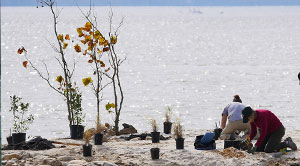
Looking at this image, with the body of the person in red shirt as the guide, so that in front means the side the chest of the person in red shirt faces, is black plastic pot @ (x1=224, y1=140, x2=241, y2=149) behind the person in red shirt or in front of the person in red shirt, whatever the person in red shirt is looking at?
in front

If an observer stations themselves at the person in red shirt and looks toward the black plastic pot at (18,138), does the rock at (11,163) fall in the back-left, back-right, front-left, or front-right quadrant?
front-left

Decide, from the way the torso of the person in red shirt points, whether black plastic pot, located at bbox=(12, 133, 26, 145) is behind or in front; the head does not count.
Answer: in front

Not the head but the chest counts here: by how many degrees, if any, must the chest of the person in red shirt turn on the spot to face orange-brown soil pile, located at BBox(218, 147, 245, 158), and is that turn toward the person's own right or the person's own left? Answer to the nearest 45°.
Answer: approximately 45° to the person's own left

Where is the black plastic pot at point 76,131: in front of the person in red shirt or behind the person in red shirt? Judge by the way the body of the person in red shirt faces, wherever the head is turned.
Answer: in front

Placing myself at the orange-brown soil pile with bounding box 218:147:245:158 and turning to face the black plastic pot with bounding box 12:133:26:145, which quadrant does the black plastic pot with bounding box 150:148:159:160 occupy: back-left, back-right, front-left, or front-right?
front-left

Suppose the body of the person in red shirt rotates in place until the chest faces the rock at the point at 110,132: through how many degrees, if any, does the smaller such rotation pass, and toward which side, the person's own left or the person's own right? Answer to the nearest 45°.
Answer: approximately 45° to the person's own right

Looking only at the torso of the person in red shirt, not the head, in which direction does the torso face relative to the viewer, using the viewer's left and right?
facing to the left of the viewer

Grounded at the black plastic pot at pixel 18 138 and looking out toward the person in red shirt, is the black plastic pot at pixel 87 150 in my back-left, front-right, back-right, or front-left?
front-right

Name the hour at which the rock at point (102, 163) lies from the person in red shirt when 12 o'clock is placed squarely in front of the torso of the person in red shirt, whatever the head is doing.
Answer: The rock is roughly at 11 o'clock from the person in red shirt.

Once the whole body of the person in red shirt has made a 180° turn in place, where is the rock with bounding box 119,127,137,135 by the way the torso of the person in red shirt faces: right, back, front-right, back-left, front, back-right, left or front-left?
back-left

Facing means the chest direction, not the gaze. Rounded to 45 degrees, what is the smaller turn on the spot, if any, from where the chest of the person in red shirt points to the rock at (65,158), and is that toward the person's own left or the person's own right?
0° — they already face it

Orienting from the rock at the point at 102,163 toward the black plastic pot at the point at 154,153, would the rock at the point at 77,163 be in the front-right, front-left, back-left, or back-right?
back-left

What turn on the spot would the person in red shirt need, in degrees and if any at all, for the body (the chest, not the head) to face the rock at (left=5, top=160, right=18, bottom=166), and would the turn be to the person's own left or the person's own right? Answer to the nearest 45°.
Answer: approximately 45° to the person's own left
